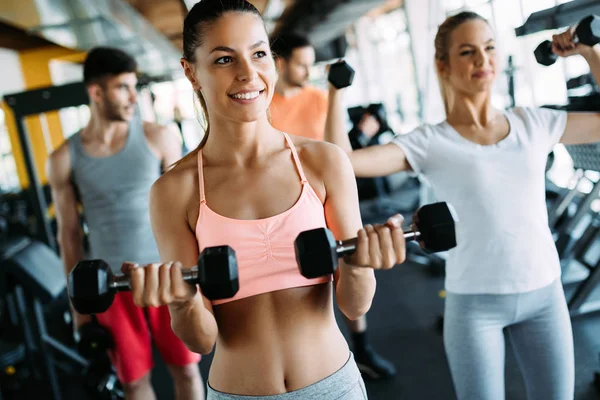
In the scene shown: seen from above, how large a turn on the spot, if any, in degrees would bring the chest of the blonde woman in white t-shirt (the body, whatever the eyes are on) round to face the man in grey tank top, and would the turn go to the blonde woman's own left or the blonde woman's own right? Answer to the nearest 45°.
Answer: approximately 90° to the blonde woman's own right

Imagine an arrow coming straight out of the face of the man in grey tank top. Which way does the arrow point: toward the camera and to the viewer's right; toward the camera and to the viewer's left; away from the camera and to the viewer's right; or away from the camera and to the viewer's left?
toward the camera and to the viewer's right

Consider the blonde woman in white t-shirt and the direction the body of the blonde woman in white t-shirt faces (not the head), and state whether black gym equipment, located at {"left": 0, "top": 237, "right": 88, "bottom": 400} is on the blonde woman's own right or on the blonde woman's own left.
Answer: on the blonde woman's own right

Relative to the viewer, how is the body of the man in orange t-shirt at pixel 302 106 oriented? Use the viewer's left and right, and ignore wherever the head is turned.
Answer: facing the viewer and to the right of the viewer

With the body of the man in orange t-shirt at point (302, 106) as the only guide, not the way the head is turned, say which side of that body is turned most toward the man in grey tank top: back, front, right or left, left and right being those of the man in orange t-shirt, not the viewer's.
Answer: right

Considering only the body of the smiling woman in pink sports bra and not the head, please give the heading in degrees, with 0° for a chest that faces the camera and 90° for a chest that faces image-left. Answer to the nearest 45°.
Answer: approximately 0°

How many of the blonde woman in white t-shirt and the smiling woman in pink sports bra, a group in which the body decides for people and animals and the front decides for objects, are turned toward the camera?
2
